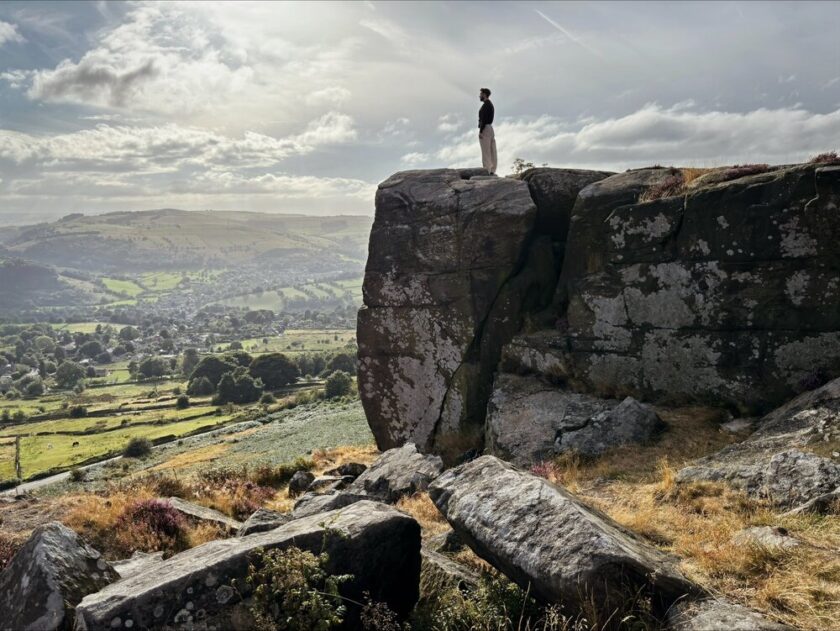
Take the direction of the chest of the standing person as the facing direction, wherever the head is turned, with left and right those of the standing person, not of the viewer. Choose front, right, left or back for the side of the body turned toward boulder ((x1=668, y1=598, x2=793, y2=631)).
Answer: left

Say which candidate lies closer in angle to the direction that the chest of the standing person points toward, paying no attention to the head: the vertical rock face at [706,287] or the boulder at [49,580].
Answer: the boulder

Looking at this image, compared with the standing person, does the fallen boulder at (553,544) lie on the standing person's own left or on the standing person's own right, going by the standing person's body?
on the standing person's own left

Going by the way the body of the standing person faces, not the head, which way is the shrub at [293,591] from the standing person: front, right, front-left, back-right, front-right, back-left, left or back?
left

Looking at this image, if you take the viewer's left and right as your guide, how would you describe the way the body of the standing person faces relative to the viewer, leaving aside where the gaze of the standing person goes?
facing to the left of the viewer

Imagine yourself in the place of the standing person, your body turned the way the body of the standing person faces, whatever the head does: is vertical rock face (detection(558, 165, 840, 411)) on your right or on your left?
on your left

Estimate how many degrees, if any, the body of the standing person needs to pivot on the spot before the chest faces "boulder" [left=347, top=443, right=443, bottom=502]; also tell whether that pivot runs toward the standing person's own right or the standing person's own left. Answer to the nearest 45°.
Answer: approximately 90° to the standing person's own left
